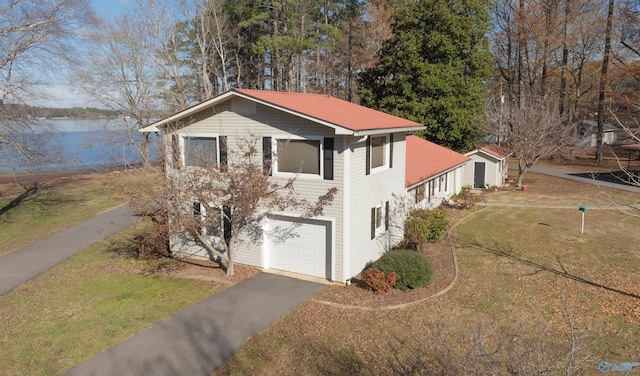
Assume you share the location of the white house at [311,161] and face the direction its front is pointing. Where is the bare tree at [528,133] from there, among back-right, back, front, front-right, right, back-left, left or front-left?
back

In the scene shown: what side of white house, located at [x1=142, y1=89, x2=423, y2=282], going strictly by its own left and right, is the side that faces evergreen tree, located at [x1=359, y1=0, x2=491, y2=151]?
back

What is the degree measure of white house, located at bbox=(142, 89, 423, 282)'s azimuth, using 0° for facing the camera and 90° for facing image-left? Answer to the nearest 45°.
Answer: approximately 45°

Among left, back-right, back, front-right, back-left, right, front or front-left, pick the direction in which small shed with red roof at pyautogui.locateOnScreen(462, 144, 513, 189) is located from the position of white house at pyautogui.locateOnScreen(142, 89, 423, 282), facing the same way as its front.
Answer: back

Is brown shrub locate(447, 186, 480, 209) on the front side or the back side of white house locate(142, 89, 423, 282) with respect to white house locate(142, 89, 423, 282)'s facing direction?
on the back side
